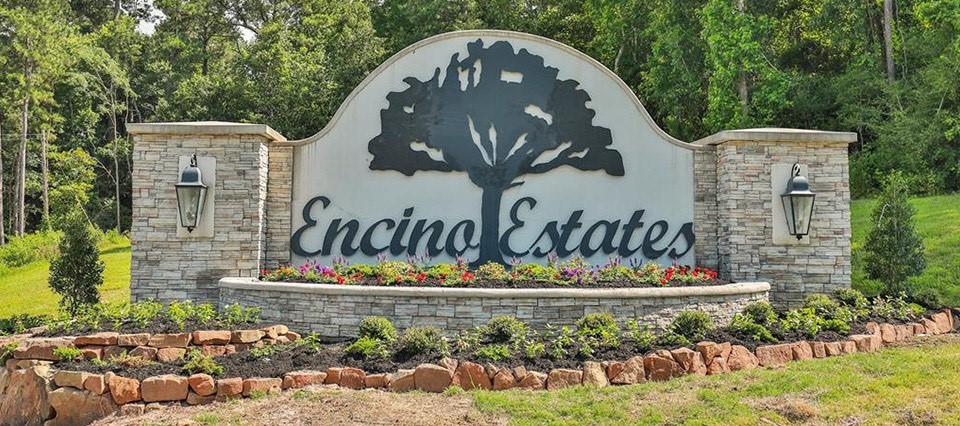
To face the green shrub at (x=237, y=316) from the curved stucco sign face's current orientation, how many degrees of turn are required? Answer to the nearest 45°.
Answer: approximately 45° to its right

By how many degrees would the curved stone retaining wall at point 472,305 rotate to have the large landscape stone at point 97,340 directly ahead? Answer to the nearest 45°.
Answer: approximately 90° to its right

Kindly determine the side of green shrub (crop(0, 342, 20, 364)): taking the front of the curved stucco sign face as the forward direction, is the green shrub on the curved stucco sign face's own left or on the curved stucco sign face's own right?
on the curved stucco sign face's own right

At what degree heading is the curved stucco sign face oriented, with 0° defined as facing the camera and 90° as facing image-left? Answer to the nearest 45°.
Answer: approximately 0°

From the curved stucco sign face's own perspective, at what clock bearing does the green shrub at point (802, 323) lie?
The green shrub is roughly at 10 o'clock from the curved stucco sign face.

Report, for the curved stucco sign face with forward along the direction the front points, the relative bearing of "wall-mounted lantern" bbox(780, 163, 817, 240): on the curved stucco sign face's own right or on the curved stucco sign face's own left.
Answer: on the curved stucco sign face's own left

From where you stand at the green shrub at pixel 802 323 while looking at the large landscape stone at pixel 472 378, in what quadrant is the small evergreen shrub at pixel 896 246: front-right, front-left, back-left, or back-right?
back-right

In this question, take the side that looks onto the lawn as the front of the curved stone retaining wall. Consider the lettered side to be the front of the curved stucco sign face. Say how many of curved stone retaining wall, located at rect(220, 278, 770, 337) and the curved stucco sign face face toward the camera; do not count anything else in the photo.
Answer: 2

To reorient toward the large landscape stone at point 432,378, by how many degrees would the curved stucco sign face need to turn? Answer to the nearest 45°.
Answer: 0° — it already faces it

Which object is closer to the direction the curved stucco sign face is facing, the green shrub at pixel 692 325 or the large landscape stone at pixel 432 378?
the large landscape stone
